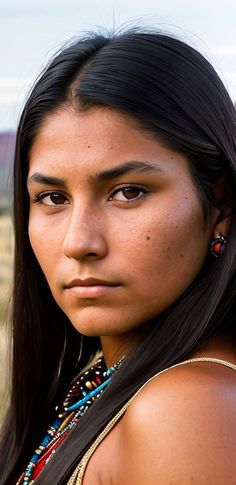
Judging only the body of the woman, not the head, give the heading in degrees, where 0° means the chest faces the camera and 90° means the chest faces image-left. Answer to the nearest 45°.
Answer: approximately 45°
